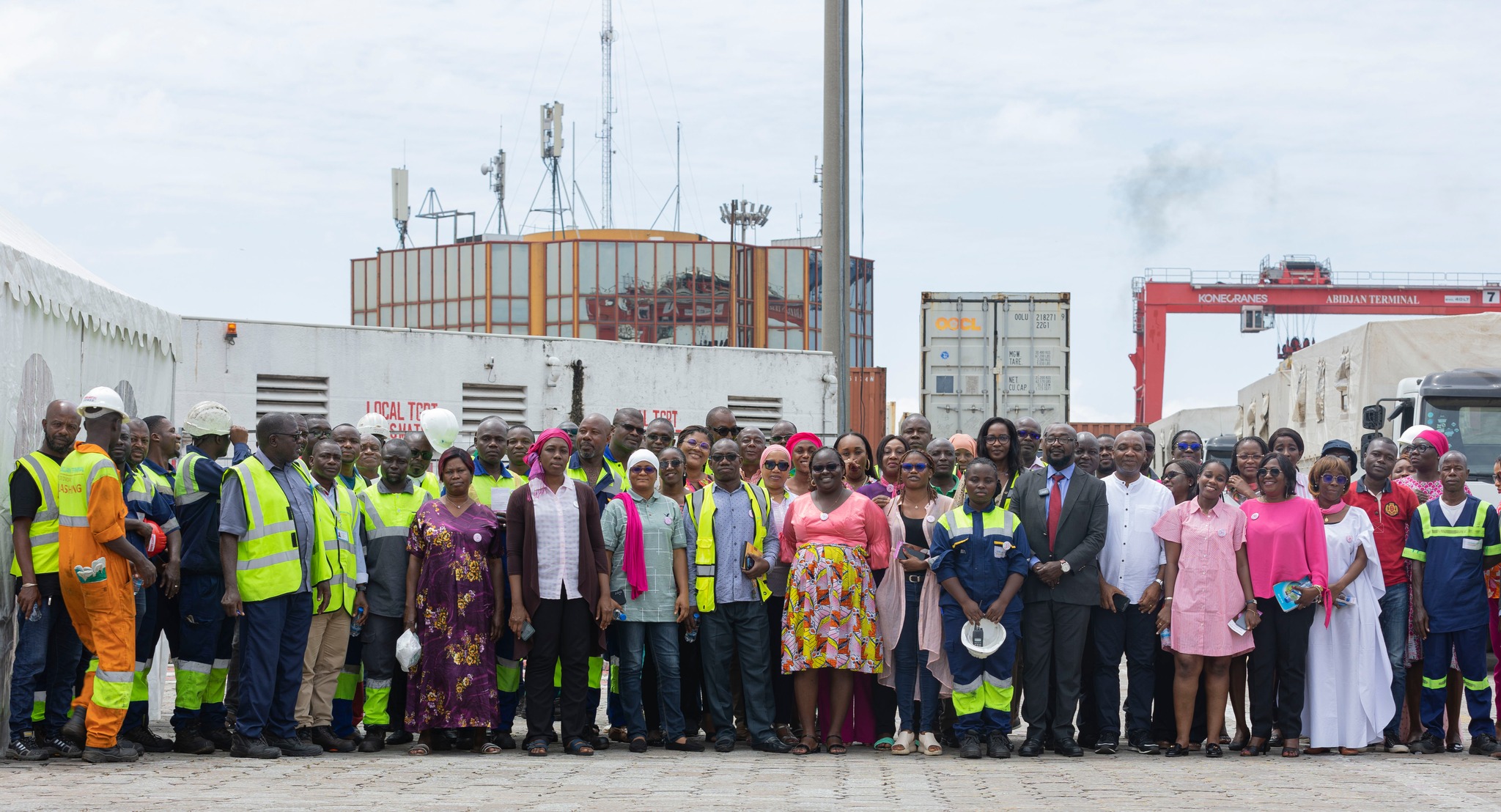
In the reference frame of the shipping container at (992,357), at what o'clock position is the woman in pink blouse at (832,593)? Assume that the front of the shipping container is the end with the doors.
The woman in pink blouse is roughly at 12 o'clock from the shipping container.

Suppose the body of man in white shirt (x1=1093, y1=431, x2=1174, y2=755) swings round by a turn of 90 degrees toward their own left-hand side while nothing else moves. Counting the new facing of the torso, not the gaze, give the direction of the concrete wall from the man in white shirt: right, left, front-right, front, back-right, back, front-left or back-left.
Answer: back-left

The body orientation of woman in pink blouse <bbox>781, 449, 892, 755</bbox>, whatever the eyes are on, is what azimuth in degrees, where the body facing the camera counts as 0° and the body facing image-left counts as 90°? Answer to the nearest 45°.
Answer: approximately 0°

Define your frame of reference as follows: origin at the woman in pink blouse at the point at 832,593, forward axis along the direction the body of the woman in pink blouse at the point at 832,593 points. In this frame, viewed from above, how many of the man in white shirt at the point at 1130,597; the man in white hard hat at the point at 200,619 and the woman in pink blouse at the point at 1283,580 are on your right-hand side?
1
